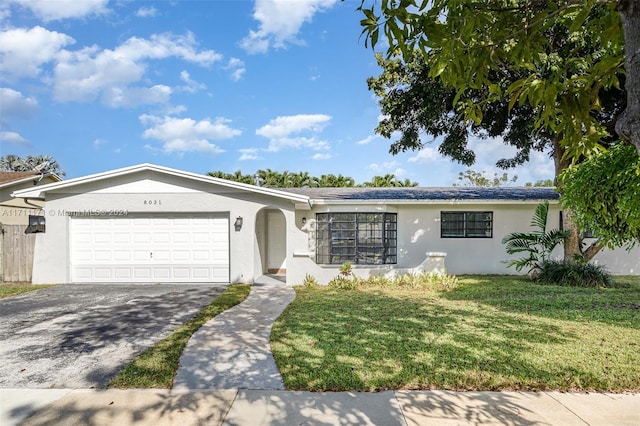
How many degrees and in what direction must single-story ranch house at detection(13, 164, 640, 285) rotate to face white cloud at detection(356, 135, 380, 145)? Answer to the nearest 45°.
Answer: approximately 135° to its left

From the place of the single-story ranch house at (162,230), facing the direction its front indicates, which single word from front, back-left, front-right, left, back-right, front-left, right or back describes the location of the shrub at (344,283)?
left

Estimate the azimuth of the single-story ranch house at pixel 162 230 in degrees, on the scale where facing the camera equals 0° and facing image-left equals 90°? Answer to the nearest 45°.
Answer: approximately 0°

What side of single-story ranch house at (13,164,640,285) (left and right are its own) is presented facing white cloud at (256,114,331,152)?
back

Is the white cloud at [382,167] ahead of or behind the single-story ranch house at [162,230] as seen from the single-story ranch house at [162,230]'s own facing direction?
behind

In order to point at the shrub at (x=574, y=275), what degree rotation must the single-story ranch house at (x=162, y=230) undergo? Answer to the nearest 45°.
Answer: approximately 90° to its left

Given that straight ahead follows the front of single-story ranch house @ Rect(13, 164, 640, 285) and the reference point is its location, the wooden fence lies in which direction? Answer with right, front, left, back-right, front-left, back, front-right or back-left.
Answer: right
